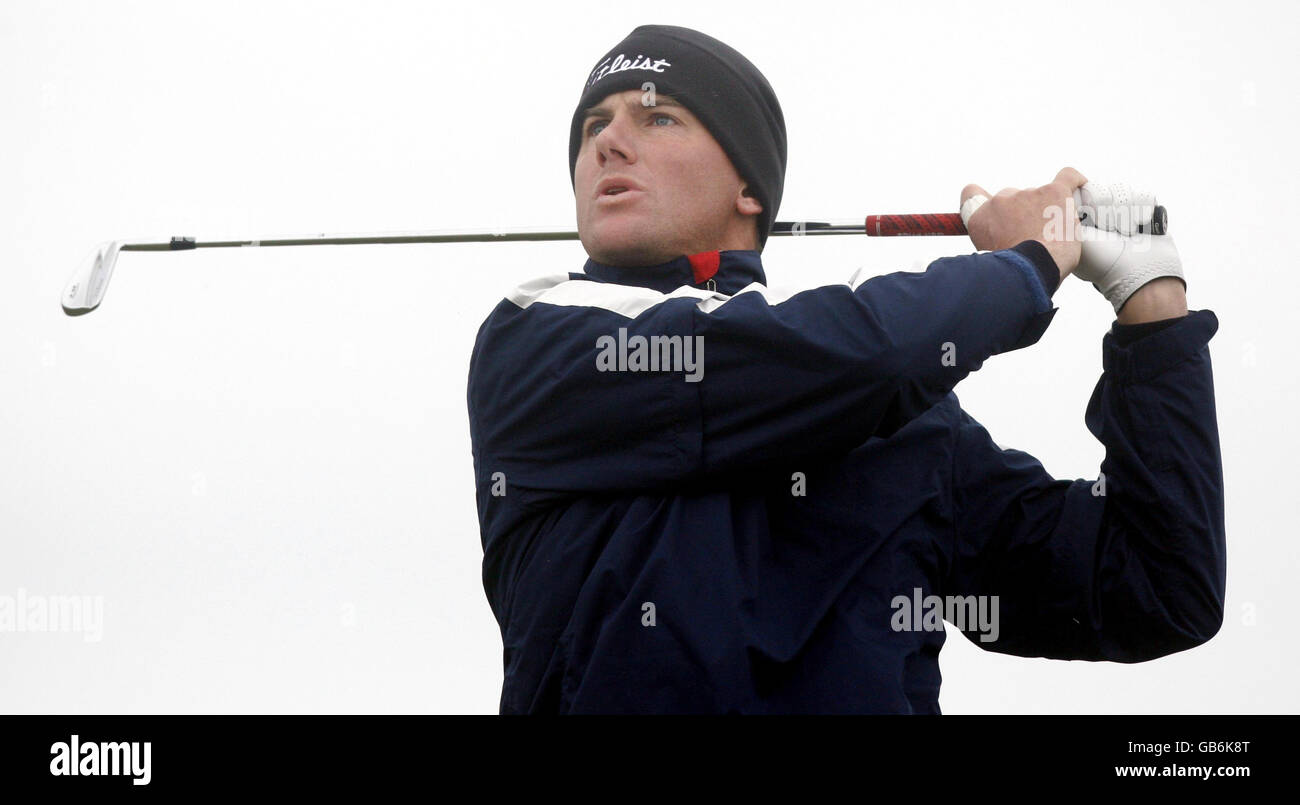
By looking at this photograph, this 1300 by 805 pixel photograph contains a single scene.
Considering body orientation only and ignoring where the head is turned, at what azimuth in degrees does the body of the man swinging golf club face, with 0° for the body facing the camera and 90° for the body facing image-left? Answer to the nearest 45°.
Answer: approximately 0°

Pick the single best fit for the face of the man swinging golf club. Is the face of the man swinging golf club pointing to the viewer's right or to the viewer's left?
to the viewer's left
